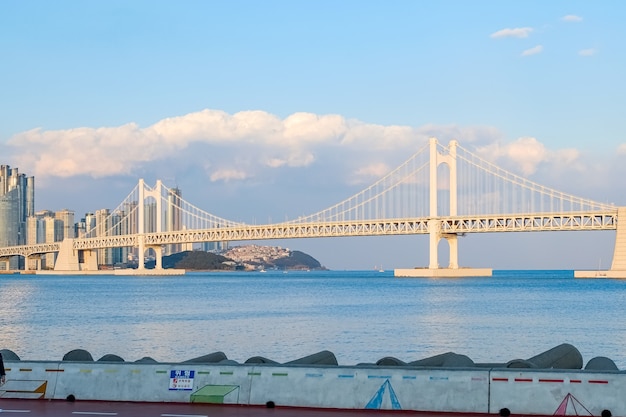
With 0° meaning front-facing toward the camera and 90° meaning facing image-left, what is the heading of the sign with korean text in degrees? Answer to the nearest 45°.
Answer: approximately 0°
